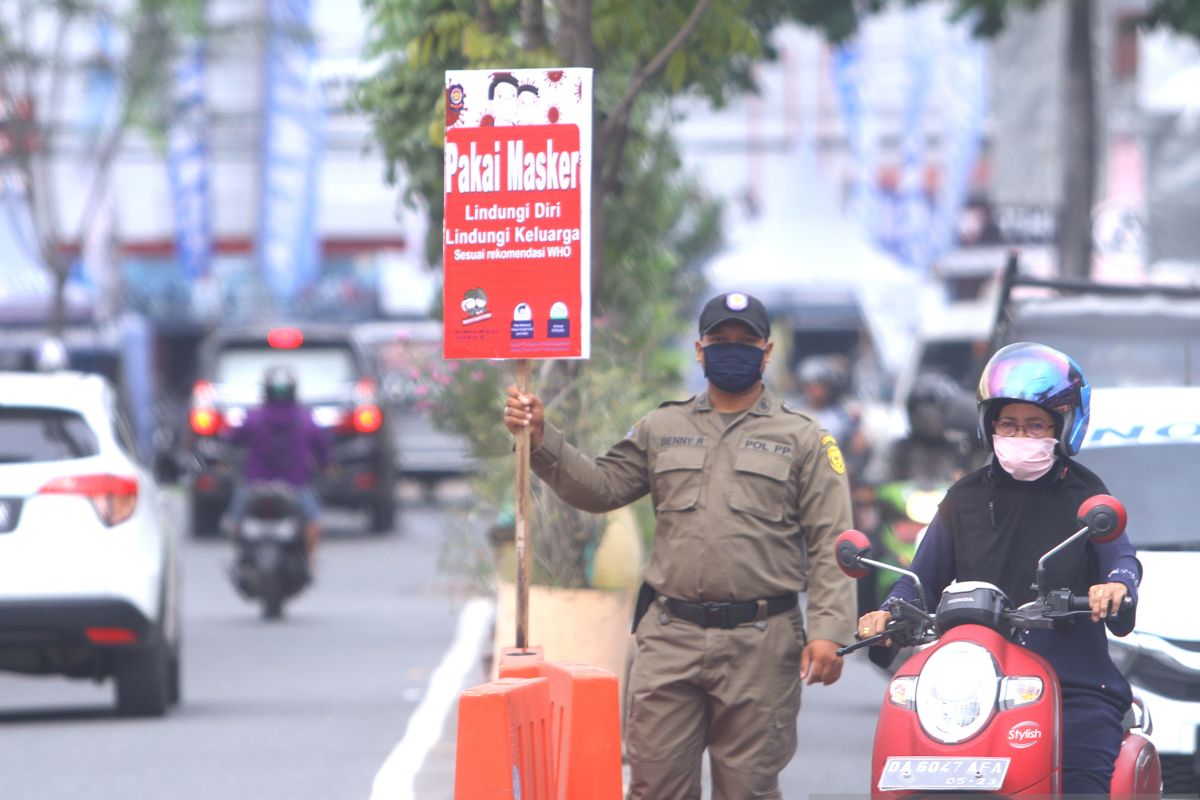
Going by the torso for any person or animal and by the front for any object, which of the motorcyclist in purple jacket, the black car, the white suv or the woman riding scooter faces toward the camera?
the woman riding scooter

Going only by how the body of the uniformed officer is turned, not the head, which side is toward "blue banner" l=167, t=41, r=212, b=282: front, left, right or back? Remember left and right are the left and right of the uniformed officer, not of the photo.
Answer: back

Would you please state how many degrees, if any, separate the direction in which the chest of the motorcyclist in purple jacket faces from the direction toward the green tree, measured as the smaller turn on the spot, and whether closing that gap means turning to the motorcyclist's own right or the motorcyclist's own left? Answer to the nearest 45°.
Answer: approximately 180°

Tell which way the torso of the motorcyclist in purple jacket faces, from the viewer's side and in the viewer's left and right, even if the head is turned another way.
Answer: facing away from the viewer

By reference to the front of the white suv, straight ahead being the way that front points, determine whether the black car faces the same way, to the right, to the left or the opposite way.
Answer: the same way

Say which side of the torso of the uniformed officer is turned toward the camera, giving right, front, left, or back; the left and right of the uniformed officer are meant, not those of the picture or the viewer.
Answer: front

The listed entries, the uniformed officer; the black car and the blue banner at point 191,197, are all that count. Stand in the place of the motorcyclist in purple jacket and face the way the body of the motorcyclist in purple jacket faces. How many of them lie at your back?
1

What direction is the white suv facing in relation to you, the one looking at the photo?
facing away from the viewer

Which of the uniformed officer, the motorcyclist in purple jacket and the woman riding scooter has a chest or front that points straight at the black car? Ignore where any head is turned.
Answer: the motorcyclist in purple jacket

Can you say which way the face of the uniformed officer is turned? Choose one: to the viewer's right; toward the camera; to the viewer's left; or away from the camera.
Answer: toward the camera

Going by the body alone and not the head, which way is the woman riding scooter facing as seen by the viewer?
toward the camera

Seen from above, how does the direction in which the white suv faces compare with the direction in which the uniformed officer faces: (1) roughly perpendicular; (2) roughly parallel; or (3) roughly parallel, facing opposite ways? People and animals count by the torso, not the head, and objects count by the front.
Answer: roughly parallel, facing opposite ways

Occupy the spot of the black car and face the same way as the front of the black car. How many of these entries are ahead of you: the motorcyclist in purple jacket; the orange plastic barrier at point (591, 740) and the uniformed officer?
0

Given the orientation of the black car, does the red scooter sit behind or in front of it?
behind

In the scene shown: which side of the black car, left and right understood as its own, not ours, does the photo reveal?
back

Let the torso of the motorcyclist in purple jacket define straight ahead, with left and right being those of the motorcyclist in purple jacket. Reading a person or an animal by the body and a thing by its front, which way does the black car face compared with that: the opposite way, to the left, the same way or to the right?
the same way

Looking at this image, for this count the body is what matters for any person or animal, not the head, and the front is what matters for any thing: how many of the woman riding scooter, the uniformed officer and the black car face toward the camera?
2

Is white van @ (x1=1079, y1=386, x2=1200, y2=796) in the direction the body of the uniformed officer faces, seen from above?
no

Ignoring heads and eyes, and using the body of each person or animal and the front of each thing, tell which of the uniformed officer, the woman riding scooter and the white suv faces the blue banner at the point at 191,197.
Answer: the white suv
